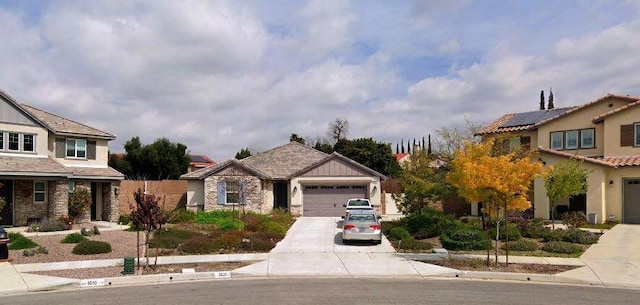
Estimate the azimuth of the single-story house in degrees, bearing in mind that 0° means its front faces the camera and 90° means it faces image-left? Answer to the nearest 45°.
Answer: approximately 0°

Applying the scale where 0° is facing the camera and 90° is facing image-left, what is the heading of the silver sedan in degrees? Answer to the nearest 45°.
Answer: approximately 180°

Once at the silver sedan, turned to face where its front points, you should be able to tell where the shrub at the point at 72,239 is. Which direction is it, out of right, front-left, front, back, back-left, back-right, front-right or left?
left

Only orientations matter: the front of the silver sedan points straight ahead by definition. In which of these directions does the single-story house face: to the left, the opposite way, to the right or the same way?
the opposite way

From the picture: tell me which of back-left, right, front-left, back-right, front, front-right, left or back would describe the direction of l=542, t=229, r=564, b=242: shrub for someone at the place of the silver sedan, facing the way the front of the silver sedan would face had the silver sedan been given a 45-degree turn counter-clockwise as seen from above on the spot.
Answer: back-right

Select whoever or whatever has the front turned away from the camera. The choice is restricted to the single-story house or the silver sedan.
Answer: the silver sedan

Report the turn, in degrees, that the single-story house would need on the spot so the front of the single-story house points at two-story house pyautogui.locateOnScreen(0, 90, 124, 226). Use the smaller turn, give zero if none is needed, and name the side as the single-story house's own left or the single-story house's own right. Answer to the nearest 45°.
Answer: approximately 45° to the single-story house's own right

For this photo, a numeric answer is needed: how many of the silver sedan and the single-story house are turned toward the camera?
1

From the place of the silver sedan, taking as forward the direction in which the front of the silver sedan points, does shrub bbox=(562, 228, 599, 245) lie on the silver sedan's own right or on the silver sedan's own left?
on the silver sedan's own right
